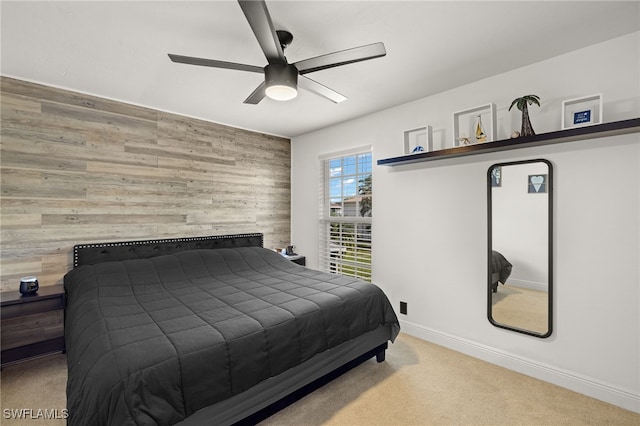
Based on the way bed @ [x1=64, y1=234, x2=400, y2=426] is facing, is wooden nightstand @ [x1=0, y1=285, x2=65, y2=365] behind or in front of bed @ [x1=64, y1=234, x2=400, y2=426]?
behind

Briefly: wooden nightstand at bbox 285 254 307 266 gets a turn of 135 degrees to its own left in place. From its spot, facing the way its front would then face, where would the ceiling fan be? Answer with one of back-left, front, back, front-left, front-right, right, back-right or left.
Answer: back

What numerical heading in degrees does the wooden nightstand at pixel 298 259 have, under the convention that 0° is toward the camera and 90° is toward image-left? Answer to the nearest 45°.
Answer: approximately 315°

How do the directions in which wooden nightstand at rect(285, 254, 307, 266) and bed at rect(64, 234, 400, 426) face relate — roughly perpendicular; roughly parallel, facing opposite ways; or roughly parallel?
roughly parallel

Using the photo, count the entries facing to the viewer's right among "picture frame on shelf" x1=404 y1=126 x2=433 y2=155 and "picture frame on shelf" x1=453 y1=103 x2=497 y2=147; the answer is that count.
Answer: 0

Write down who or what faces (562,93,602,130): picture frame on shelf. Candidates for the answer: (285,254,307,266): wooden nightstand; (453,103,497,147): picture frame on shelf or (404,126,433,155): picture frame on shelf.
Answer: the wooden nightstand

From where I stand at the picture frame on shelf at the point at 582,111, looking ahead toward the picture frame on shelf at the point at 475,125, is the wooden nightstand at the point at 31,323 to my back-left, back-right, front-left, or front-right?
front-left

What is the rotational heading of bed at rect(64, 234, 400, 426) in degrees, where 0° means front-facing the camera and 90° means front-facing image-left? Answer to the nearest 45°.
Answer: approximately 315°

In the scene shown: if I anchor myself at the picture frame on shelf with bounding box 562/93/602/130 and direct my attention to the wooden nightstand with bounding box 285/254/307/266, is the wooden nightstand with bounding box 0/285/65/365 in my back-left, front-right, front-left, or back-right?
front-left

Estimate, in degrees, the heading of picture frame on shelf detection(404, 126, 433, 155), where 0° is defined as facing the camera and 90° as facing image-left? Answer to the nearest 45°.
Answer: approximately 45°

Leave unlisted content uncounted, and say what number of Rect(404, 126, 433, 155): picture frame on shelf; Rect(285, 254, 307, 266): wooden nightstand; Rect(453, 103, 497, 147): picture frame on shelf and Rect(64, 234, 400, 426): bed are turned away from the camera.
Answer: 0

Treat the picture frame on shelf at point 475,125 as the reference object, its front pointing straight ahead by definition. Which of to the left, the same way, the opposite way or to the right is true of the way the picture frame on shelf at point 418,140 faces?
the same way

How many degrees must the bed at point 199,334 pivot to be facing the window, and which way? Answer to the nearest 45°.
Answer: approximately 90° to its left

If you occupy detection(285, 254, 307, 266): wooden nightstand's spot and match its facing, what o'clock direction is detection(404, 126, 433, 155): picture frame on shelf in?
The picture frame on shelf is roughly at 12 o'clock from the wooden nightstand.

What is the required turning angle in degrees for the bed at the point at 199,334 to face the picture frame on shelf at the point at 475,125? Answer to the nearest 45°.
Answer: approximately 45° to its left

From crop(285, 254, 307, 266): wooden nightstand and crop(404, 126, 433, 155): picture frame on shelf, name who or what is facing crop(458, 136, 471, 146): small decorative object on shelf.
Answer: the wooden nightstand

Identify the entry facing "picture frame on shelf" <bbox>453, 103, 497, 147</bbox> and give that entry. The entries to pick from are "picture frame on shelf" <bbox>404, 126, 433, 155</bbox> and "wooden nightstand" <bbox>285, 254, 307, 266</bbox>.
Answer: the wooden nightstand

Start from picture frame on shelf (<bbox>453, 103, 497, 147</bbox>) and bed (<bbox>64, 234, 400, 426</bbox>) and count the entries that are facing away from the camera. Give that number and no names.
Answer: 0

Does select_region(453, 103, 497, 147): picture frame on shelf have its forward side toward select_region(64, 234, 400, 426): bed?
yes
